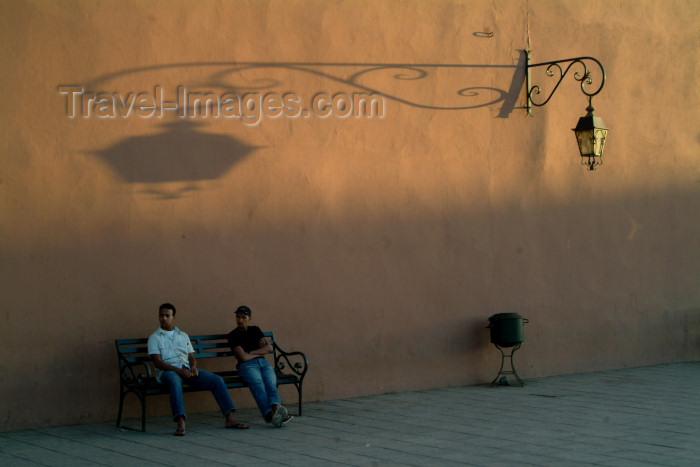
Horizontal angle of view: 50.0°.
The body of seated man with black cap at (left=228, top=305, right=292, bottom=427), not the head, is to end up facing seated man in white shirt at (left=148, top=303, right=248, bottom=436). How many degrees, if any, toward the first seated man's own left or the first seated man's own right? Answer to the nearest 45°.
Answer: approximately 135° to the first seated man's own right

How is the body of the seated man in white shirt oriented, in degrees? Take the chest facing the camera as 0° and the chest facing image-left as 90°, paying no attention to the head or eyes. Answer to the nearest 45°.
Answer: approximately 315°

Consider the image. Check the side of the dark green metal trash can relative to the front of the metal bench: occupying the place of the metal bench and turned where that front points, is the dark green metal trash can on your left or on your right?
on your left

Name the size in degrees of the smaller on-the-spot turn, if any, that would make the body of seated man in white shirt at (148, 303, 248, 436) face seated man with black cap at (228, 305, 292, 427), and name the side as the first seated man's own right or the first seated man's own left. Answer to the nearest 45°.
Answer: approximately 45° to the first seated man's own left

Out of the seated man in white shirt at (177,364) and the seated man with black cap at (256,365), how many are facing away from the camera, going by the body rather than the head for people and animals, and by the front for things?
0

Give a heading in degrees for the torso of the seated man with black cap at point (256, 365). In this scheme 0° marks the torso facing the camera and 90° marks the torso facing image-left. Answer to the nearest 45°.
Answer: approximately 315°

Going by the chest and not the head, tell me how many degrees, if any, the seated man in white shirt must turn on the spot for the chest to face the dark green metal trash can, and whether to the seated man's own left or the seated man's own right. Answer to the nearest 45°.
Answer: approximately 45° to the seated man's own left

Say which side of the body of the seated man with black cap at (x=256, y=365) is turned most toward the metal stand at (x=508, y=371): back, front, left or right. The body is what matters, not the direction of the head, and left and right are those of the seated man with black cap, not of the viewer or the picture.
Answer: left
